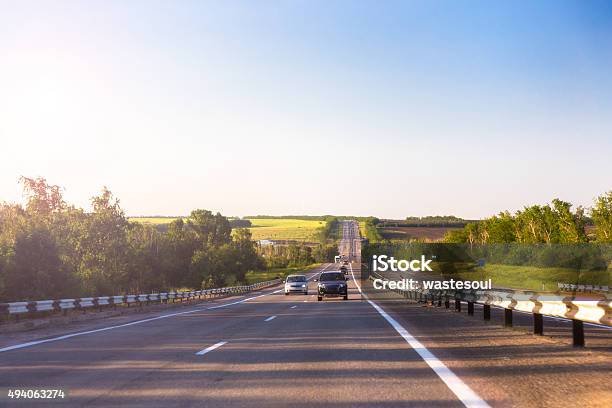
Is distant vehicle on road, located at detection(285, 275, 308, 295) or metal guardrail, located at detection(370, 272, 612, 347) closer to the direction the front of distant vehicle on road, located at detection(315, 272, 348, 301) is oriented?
the metal guardrail

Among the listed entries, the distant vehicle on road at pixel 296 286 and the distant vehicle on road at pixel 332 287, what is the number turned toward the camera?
2

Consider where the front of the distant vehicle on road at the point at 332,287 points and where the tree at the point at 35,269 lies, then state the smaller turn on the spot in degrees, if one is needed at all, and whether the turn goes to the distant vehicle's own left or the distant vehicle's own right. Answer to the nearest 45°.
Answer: approximately 90° to the distant vehicle's own right

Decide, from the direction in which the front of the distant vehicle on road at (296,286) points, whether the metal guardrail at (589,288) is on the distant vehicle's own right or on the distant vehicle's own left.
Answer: on the distant vehicle's own left

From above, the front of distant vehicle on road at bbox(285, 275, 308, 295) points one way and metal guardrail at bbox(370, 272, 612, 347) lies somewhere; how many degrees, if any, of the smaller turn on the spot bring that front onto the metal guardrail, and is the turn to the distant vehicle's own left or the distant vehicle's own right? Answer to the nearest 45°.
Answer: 0° — it already faces it

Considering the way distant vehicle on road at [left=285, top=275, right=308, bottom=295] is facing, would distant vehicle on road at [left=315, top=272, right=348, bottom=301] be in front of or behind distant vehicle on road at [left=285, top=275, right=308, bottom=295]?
in front

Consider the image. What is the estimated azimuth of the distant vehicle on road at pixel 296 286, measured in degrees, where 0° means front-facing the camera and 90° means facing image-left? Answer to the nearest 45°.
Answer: approximately 0°

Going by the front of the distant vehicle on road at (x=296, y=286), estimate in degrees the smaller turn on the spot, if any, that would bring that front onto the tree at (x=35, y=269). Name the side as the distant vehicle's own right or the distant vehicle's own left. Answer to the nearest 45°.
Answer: approximately 45° to the distant vehicle's own right

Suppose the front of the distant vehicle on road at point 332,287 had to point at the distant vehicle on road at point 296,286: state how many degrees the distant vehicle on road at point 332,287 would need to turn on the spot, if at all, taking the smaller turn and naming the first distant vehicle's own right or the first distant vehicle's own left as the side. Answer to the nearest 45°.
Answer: approximately 180°
